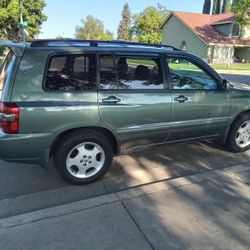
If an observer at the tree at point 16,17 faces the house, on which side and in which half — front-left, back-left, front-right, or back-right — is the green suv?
front-right

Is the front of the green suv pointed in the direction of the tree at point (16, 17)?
no

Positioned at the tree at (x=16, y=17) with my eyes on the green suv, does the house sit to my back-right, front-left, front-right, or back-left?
front-left

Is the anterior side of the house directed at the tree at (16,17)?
no

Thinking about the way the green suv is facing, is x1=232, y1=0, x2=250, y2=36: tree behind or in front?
in front

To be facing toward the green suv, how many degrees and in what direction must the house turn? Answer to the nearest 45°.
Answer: approximately 45° to its right

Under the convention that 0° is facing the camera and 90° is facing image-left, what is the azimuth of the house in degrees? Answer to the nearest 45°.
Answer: approximately 315°

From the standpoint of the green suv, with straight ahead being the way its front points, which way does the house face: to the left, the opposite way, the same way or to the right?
to the right

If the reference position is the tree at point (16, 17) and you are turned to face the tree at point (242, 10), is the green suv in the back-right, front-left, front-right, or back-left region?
front-right

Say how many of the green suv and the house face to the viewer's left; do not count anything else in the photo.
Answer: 0

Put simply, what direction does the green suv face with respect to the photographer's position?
facing away from the viewer and to the right of the viewer

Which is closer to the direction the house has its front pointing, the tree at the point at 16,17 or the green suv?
the green suv

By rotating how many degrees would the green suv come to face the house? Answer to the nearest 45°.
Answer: approximately 45° to its left
